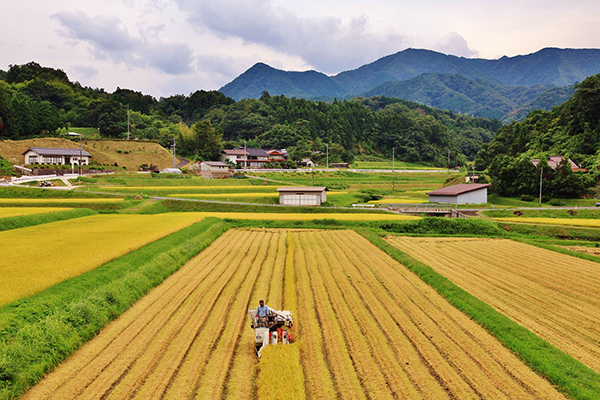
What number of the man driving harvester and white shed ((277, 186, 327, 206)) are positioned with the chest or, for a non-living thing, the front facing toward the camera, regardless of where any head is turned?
2

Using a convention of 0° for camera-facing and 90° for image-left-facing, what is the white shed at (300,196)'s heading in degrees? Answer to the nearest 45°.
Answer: approximately 0°

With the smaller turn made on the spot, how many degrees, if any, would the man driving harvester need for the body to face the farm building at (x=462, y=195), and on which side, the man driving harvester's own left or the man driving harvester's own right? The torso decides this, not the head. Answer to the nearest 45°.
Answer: approximately 135° to the man driving harvester's own left

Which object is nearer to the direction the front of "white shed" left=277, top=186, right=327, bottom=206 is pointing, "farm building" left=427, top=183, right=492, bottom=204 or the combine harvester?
the combine harvester

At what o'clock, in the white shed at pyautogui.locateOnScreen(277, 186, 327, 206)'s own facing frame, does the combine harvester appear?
The combine harvester is roughly at 12 o'clock from the white shed.

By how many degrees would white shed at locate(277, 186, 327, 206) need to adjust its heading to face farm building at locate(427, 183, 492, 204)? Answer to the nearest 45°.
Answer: approximately 90° to its left

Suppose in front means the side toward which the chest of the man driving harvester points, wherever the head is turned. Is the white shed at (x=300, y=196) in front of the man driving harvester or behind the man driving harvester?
behind

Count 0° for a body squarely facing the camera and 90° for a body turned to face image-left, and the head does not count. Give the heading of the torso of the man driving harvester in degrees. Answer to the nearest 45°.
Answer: approximately 0°
